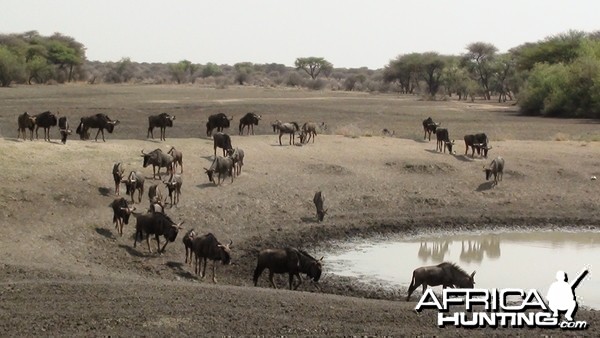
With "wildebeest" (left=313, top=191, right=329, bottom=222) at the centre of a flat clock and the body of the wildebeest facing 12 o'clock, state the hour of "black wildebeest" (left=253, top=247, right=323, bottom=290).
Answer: The black wildebeest is roughly at 12 o'clock from the wildebeest.

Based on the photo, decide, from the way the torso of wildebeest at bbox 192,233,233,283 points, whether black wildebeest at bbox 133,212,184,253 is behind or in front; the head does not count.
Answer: behind

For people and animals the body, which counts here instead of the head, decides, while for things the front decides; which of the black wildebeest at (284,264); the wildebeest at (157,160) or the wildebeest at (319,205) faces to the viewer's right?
the black wildebeest

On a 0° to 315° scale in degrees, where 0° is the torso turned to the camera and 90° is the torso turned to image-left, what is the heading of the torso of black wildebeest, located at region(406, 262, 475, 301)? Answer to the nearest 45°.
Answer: approximately 270°

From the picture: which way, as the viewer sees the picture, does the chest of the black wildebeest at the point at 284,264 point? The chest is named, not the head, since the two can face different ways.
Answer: to the viewer's right

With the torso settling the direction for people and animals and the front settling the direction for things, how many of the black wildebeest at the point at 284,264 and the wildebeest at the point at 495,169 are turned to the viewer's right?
1

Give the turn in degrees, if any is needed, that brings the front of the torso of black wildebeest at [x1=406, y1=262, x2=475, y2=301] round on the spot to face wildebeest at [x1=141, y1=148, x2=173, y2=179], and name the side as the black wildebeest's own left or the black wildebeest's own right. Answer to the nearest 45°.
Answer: approximately 135° to the black wildebeest's own left

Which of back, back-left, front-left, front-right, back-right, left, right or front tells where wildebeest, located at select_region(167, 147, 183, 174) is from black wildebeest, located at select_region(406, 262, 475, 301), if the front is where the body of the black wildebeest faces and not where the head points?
back-left
